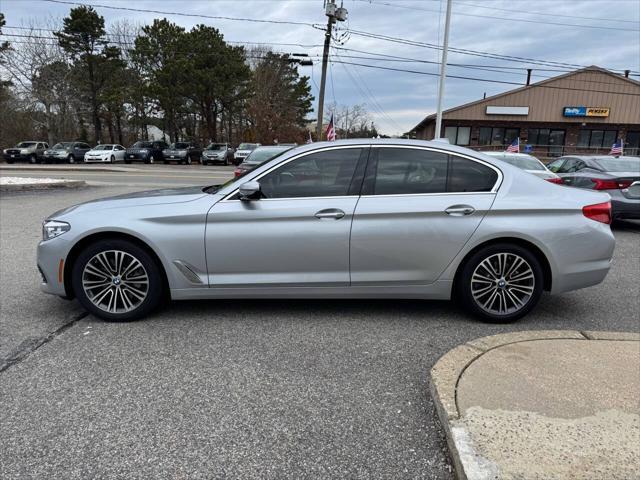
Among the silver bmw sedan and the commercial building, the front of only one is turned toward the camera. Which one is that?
the commercial building

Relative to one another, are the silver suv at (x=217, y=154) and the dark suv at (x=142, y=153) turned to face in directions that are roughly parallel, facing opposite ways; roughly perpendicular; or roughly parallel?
roughly parallel

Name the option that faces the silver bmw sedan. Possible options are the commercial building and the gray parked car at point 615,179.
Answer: the commercial building

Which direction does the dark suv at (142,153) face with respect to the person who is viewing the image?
facing the viewer and to the left of the viewer

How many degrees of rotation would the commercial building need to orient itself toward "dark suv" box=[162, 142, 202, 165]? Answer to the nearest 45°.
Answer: approximately 45° to its right

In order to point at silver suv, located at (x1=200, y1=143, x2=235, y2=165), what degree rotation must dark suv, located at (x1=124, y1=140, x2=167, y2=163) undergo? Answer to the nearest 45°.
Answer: approximately 135° to its left

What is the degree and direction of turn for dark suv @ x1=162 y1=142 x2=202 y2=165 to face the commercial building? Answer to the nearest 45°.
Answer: approximately 135° to its left

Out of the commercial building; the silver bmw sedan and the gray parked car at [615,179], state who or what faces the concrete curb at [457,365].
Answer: the commercial building

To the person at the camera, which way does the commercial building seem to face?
facing the viewer

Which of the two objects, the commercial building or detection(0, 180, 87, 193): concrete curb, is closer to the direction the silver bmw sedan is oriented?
the concrete curb

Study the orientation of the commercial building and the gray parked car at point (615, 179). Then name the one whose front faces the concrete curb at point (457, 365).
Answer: the commercial building

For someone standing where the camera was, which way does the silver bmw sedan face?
facing to the left of the viewer

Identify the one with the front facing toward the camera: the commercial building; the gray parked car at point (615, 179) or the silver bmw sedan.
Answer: the commercial building

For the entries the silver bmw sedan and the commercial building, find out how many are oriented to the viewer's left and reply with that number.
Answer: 1

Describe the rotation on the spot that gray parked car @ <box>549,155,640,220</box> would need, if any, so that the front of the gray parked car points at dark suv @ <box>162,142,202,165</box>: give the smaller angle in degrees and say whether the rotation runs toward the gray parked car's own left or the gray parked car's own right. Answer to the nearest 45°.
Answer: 0° — it already faces it
